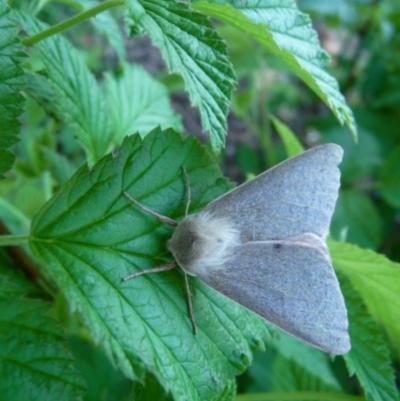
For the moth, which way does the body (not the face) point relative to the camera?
to the viewer's left

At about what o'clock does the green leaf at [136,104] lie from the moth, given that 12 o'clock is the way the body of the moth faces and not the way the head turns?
The green leaf is roughly at 2 o'clock from the moth.
